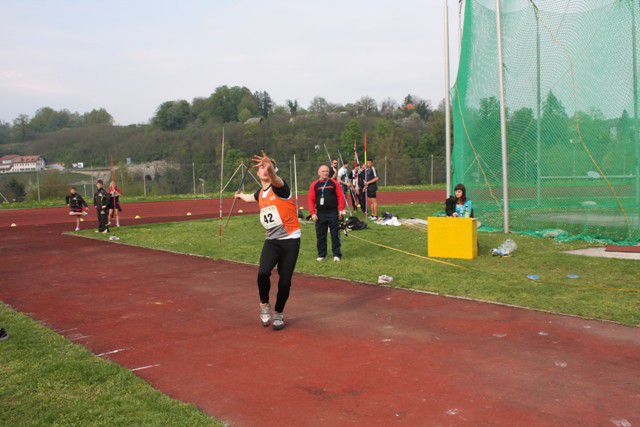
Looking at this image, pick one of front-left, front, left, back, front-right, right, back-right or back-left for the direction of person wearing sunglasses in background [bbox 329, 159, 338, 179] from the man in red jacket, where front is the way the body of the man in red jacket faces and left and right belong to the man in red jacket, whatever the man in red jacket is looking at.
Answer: back

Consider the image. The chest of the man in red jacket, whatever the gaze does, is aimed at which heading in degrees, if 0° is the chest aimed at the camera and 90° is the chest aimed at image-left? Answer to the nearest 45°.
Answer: approximately 0°

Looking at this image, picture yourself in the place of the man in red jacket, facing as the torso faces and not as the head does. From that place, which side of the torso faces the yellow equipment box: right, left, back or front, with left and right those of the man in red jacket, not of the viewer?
left

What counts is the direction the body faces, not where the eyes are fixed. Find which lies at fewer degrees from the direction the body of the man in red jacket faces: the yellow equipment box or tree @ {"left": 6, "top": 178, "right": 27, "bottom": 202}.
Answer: the yellow equipment box

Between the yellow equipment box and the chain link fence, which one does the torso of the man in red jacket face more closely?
the yellow equipment box

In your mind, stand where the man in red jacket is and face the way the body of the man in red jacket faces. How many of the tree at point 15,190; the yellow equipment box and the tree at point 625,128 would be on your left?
2

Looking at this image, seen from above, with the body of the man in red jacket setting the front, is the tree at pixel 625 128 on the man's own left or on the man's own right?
on the man's own left

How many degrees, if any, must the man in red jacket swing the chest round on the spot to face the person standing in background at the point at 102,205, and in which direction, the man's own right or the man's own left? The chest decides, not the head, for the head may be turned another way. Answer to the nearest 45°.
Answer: approximately 135° to the man's own right

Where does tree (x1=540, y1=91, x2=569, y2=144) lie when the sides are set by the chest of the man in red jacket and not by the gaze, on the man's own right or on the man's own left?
on the man's own left

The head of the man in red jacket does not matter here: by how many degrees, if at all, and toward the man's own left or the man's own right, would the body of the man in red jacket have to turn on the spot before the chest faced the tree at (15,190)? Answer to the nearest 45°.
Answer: approximately 135° to the man's own right

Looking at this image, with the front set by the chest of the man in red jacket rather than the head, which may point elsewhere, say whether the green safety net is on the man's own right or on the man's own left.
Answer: on the man's own left
